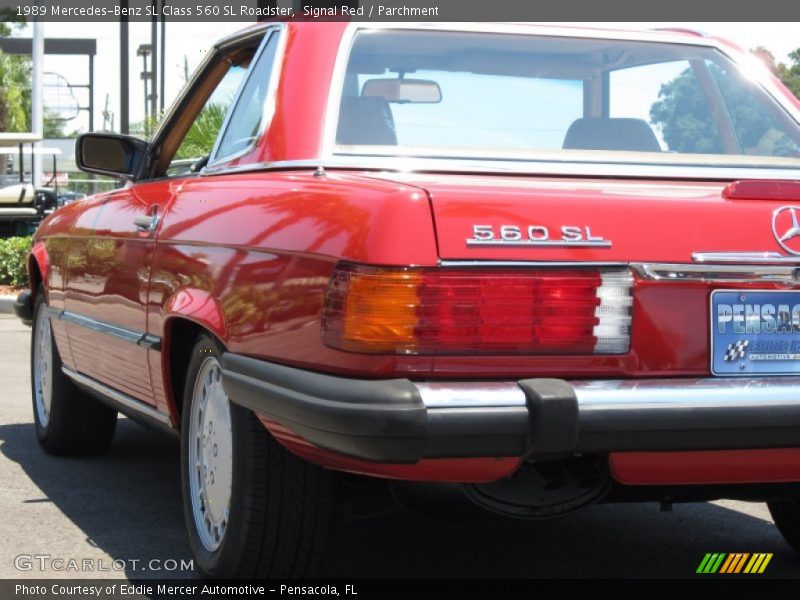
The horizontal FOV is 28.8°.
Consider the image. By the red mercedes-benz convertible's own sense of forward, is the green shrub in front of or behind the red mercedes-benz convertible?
in front

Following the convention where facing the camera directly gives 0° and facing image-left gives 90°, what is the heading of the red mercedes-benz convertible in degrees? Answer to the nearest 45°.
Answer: approximately 135°

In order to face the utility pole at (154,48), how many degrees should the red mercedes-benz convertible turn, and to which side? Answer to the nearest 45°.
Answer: approximately 45° to its right

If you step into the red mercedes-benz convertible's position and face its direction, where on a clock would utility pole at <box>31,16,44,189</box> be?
The utility pole is roughly at 1 o'clock from the red mercedes-benz convertible.
